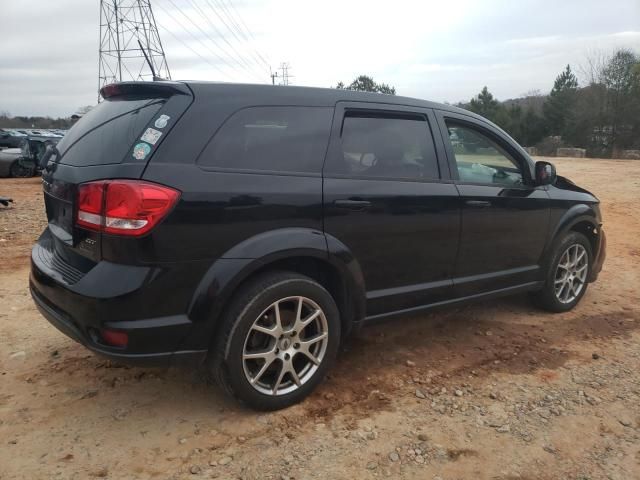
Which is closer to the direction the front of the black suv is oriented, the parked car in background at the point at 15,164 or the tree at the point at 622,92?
the tree

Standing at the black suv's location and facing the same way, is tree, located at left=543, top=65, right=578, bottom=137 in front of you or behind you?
in front

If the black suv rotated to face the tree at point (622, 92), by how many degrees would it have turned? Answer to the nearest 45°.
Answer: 0° — it already faces it

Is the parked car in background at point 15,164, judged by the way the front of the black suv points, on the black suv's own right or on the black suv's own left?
on the black suv's own left

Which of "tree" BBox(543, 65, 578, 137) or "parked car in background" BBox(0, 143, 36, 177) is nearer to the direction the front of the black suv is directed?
the tree

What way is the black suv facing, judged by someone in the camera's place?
facing away from the viewer and to the right of the viewer

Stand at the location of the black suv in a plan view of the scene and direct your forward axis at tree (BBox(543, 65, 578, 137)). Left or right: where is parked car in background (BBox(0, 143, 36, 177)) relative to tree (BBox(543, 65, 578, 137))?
left
